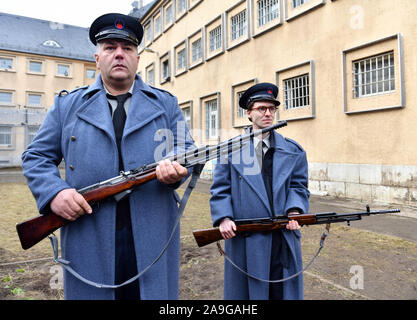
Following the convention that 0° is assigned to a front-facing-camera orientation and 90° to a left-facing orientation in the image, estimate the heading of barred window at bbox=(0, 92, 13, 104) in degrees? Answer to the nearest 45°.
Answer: approximately 0°

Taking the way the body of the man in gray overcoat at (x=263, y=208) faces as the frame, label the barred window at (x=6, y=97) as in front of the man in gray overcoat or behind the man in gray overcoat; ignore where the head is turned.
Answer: behind

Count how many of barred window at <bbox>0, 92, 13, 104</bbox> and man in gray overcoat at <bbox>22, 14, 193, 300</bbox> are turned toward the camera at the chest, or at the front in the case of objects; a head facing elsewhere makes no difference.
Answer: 2

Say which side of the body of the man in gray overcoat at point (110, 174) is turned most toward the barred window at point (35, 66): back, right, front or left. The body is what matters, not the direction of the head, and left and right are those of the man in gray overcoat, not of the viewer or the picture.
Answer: back

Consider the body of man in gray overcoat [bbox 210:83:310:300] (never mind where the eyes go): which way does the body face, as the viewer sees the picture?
toward the camera

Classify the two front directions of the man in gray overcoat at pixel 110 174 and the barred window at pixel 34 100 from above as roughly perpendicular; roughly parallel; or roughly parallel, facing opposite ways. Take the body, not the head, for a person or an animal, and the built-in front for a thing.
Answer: roughly parallel

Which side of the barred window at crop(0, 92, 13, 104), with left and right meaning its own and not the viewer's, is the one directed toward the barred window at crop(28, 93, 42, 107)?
left

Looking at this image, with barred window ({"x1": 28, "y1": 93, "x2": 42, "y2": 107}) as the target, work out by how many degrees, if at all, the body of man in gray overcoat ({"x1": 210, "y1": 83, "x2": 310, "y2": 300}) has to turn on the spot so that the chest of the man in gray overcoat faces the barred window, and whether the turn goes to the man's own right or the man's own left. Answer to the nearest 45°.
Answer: approximately 135° to the man's own right

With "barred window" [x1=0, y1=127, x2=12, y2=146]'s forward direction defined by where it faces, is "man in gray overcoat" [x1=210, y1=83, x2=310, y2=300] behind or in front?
in front

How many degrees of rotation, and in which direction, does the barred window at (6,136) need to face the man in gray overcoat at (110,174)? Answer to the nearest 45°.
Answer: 0° — it already faces them

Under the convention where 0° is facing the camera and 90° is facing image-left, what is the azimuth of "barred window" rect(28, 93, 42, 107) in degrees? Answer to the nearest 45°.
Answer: approximately 0°

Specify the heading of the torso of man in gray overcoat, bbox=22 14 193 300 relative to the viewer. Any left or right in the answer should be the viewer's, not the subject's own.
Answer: facing the viewer

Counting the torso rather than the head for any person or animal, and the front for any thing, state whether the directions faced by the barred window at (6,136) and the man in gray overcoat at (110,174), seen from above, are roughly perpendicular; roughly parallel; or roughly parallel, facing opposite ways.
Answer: roughly parallel

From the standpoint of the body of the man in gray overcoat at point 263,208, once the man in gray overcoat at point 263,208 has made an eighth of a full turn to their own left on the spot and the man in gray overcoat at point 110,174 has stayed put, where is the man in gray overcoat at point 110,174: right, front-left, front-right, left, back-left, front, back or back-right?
right

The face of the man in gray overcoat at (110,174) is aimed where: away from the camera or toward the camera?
toward the camera
